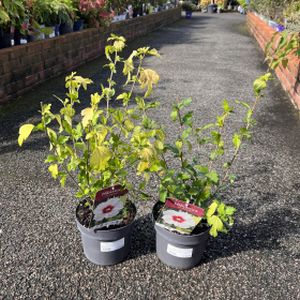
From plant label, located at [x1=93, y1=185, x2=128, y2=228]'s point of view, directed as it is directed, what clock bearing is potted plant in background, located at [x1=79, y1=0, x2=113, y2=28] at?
The potted plant in background is roughly at 6 o'clock from the plant label.

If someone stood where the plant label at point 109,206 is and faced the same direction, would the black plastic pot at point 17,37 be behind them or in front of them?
behind

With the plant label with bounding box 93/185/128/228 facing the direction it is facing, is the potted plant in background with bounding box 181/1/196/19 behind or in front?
behind

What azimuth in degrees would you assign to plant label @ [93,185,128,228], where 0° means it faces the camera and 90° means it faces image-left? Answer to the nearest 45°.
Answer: approximately 0°

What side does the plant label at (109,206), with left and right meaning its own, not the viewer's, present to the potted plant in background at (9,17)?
back

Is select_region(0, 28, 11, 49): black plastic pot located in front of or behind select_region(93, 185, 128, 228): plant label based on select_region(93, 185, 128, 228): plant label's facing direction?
behind

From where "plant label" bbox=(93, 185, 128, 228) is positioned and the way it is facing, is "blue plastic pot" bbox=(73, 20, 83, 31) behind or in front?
behind
